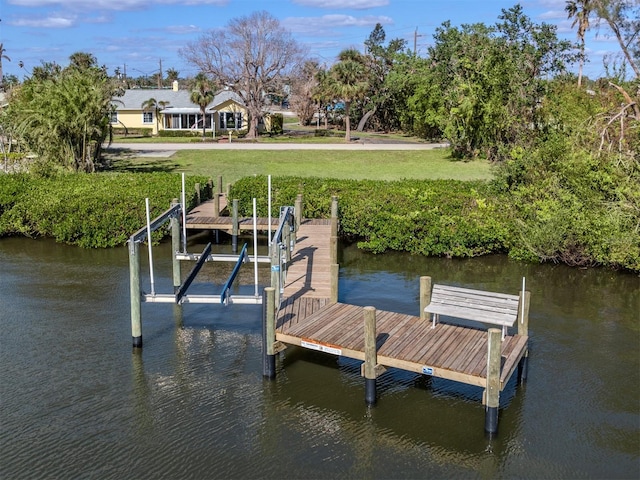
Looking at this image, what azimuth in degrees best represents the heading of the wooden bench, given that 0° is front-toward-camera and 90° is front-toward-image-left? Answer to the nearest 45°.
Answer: approximately 45°

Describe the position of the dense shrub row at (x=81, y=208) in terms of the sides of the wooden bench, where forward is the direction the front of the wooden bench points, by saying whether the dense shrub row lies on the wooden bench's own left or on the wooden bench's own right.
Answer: on the wooden bench's own right

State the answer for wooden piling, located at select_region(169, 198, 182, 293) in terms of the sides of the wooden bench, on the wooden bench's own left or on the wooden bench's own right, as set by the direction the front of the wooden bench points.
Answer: on the wooden bench's own right

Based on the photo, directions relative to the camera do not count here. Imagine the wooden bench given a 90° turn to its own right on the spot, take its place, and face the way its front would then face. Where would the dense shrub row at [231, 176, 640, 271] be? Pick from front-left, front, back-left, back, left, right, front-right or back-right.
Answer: front-right

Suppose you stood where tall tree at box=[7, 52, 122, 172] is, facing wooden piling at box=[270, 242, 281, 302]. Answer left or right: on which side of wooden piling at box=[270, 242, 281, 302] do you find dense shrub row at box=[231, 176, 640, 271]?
left

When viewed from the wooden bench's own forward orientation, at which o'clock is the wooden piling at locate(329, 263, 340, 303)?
The wooden piling is roughly at 2 o'clock from the wooden bench.

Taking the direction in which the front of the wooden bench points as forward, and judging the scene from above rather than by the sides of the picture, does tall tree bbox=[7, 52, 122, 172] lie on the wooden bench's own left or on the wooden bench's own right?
on the wooden bench's own right

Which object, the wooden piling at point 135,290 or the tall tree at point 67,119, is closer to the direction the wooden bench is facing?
the wooden piling
